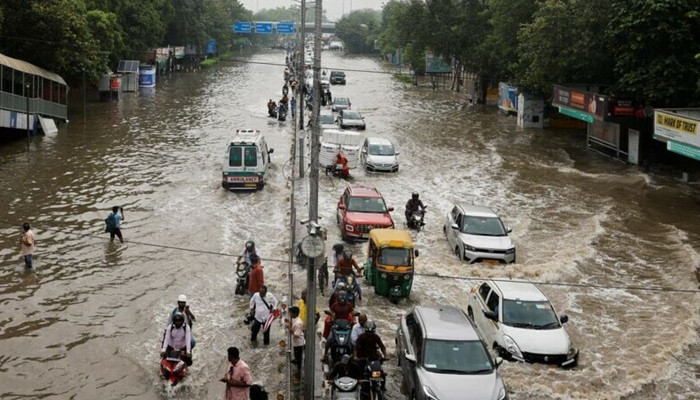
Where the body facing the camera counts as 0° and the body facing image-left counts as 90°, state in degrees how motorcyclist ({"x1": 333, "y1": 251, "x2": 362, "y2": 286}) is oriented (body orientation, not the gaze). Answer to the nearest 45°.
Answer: approximately 0°

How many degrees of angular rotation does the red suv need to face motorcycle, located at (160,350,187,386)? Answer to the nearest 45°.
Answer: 0° — it already faces it

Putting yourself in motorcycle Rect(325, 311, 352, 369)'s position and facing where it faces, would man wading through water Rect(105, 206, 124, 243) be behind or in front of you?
behind

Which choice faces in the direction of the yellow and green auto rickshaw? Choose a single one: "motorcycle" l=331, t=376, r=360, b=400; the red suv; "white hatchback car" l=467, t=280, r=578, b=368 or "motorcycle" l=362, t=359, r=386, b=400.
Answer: the red suv

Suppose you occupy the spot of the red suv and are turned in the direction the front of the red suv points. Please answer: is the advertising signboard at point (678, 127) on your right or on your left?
on your left

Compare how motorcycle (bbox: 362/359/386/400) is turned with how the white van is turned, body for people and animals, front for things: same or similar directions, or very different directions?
very different directions

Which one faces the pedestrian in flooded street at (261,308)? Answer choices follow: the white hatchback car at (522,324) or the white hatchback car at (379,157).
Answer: the white hatchback car at (379,157)

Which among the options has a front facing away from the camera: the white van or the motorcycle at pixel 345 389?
the white van

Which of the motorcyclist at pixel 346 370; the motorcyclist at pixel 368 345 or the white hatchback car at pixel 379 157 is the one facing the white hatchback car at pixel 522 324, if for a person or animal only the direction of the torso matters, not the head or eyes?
the white hatchback car at pixel 379 157

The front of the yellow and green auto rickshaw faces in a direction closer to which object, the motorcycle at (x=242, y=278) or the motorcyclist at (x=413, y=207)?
the motorcycle
